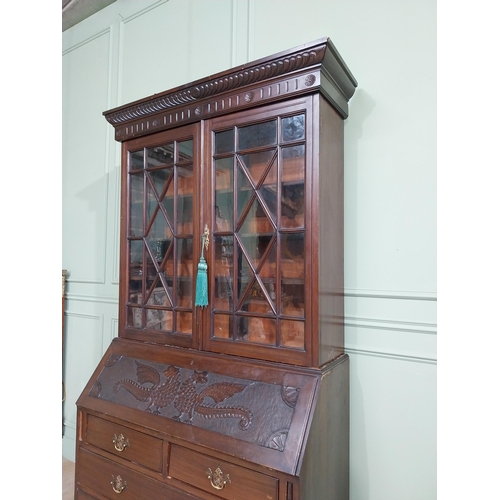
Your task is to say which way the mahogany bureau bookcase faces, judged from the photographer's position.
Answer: facing the viewer and to the left of the viewer
